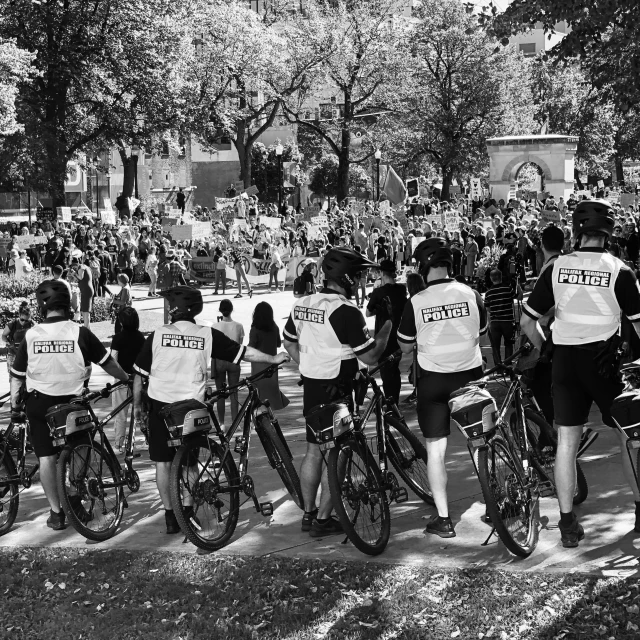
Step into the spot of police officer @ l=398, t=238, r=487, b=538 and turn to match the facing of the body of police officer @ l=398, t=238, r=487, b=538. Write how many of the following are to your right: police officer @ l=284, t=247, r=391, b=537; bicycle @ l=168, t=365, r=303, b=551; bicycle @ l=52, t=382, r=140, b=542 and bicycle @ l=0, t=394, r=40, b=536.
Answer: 0

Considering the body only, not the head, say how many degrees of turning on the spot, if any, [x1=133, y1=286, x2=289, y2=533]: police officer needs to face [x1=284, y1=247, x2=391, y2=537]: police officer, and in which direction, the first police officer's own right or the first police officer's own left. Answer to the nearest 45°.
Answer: approximately 90° to the first police officer's own right

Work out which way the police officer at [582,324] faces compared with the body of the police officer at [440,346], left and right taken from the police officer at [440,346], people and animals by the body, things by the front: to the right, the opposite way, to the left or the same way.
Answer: the same way

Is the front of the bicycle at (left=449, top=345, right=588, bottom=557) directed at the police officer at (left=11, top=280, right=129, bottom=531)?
no

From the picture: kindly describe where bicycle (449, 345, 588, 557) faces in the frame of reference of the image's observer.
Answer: facing away from the viewer and to the right of the viewer

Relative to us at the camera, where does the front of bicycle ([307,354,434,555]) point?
facing away from the viewer and to the right of the viewer

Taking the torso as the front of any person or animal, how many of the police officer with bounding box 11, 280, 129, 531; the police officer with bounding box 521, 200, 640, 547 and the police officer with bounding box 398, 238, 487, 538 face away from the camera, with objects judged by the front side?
3

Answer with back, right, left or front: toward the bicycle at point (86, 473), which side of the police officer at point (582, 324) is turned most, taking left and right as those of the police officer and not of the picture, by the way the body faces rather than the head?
left

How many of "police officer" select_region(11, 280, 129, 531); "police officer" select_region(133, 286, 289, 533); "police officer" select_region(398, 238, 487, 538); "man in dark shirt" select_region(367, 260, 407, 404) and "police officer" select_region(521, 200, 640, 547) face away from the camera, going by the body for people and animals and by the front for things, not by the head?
5

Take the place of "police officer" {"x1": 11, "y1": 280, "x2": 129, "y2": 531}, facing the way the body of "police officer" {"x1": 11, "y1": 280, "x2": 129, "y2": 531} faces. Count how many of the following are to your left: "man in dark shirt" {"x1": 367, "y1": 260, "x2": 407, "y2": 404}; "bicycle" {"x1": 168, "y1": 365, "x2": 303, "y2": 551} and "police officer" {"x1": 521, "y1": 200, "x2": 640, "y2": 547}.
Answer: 0

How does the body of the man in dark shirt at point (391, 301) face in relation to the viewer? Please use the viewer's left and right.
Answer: facing away from the viewer

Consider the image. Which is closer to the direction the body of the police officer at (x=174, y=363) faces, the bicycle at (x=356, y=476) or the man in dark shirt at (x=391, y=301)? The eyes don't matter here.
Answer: the man in dark shirt

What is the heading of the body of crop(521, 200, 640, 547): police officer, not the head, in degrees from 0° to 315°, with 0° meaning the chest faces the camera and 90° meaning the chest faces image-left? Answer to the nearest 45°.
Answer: approximately 180°

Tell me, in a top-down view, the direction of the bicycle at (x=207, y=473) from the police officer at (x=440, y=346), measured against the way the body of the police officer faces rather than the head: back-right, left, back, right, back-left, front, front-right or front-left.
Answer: left
